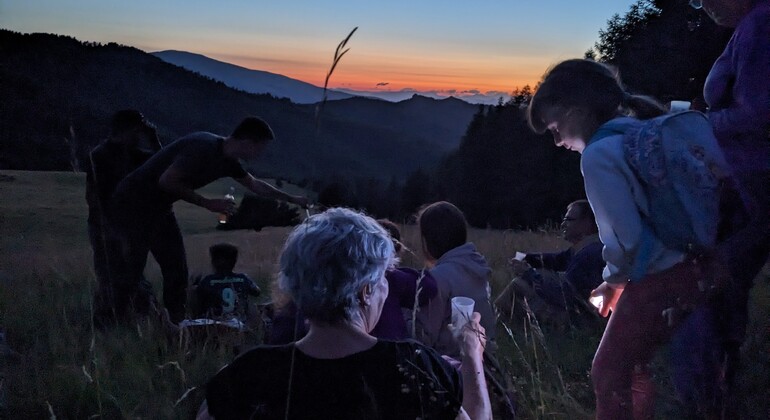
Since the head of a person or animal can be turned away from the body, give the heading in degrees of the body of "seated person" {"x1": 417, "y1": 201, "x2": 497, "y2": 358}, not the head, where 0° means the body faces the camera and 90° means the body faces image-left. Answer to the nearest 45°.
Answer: approximately 135°

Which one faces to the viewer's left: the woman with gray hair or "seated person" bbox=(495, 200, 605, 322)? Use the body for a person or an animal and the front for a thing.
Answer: the seated person

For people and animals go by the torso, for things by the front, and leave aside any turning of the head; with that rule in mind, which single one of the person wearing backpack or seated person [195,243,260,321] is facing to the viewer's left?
the person wearing backpack

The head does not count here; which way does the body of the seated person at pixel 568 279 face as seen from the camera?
to the viewer's left

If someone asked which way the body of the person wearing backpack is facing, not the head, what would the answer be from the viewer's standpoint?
to the viewer's left

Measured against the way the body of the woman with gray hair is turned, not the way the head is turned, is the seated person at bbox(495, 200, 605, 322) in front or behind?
in front

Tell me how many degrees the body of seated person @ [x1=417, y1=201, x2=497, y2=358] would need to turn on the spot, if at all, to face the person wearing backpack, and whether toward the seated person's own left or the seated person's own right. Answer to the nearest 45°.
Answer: approximately 180°

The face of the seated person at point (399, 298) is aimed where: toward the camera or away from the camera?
away from the camera

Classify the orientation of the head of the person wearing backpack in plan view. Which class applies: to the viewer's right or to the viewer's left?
to the viewer's left

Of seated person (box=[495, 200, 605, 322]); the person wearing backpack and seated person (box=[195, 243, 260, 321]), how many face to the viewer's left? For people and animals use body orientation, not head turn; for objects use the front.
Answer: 2
